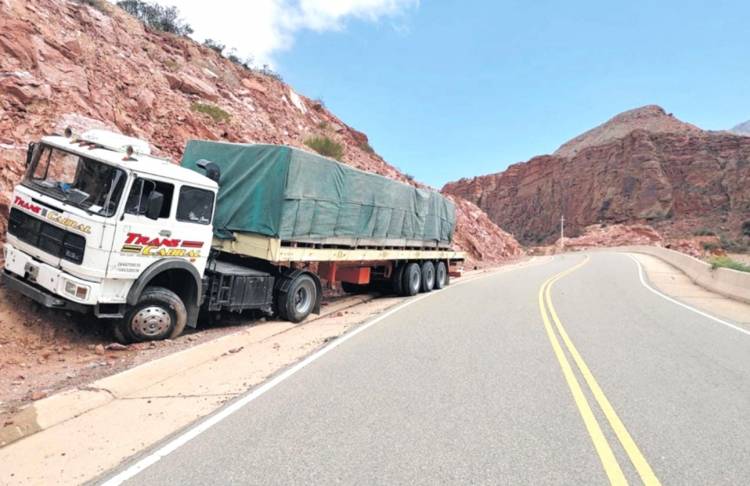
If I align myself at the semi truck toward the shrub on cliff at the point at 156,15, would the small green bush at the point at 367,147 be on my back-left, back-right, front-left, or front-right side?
front-right

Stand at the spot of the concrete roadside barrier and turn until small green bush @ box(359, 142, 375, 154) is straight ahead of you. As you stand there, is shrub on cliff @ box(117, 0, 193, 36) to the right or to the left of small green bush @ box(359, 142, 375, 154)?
left

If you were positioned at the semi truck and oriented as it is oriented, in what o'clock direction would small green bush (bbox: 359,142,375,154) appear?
The small green bush is roughly at 5 o'clock from the semi truck.

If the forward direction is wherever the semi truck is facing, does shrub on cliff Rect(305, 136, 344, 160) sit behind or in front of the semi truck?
behind

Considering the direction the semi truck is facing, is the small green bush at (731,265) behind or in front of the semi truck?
behind

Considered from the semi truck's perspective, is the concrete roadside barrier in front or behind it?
behind

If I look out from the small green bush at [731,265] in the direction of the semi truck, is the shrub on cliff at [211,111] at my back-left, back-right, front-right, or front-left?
front-right

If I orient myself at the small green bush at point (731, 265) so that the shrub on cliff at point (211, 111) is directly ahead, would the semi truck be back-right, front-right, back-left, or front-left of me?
front-left

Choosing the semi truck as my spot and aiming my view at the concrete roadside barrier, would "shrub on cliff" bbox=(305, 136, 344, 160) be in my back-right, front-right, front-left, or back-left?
front-left

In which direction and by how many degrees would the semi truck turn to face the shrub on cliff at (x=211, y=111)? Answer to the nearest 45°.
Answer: approximately 135° to its right

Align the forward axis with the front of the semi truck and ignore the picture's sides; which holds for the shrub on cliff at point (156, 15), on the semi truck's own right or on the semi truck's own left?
on the semi truck's own right

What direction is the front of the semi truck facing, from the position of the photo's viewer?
facing the viewer and to the left of the viewer
